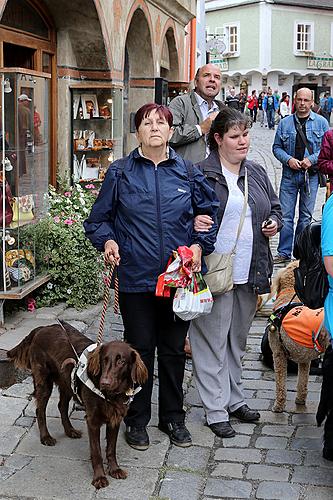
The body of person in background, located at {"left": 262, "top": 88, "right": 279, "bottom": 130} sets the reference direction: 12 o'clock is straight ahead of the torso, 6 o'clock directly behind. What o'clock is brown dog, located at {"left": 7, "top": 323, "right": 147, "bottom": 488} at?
The brown dog is roughly at 12 o'clock from the person in background.

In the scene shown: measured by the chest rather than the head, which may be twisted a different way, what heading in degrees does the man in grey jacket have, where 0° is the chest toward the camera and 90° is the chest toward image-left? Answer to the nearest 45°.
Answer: approximately 315°

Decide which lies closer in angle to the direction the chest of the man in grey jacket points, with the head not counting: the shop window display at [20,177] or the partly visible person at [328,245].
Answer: the partly visible person

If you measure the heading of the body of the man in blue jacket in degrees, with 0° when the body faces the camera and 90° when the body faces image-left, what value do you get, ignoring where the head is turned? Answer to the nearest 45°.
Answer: approximately 0°

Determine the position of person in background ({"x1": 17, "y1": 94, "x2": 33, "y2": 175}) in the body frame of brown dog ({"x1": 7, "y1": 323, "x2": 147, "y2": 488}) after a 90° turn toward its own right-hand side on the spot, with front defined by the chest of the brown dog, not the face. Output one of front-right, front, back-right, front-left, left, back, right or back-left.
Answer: back-right

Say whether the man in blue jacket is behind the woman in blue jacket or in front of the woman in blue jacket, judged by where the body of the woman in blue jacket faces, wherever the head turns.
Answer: behind
